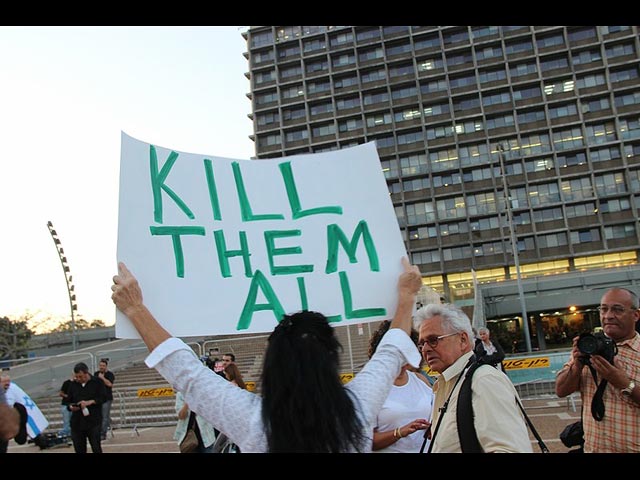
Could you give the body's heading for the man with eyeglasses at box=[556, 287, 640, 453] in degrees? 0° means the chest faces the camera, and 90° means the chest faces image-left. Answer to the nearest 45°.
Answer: approximately 45°

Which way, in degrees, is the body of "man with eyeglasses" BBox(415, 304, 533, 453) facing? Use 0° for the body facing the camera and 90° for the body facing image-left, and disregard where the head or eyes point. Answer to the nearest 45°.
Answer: approximately 45°

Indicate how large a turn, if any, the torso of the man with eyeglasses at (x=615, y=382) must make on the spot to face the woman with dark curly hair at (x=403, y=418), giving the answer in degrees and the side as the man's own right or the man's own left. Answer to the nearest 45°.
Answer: approximately 45° to the man's own right

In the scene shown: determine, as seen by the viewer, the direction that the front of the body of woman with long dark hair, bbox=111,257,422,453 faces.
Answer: away from the camera

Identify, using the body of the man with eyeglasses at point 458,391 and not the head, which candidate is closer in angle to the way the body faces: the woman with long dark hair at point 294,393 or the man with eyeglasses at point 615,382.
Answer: the woman with long dark hair

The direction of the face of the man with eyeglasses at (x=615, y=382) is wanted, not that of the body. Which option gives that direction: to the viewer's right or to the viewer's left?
to the viewer's left

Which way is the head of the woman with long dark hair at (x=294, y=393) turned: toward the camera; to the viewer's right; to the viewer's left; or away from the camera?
away from the camera

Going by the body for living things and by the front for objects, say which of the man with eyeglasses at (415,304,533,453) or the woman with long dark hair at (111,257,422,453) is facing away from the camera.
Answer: the woman with long dark hair

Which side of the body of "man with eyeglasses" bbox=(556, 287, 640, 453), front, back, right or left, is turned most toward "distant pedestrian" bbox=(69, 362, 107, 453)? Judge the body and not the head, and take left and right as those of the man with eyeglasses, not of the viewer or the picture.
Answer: right

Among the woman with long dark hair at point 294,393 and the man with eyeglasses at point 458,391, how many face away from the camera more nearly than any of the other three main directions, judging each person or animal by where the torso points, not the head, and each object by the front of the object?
1

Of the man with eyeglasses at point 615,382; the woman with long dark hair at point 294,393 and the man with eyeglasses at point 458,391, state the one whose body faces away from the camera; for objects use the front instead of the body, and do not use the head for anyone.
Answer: the woman with long dark hair

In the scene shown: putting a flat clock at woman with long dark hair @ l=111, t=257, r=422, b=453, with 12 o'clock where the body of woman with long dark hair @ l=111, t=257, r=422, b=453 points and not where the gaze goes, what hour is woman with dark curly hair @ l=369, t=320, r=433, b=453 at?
woman with dark curly hair @ l=369, t=320, r=433, b=453 is roughly at 1 o'clock from woman with long dark hair @ l=111, t=257, r=422, b=453.

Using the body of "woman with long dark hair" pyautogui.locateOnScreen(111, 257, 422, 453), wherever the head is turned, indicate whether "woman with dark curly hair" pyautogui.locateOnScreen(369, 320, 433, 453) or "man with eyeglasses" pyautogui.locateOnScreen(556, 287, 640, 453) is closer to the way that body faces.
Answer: the woman with dark curly hair

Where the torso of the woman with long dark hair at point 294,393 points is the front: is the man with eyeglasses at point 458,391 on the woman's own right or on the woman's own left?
on the woman's own right
